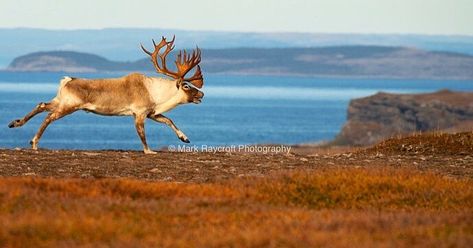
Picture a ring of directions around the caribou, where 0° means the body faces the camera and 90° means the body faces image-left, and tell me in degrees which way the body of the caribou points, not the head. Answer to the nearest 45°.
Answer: approximately 270°
